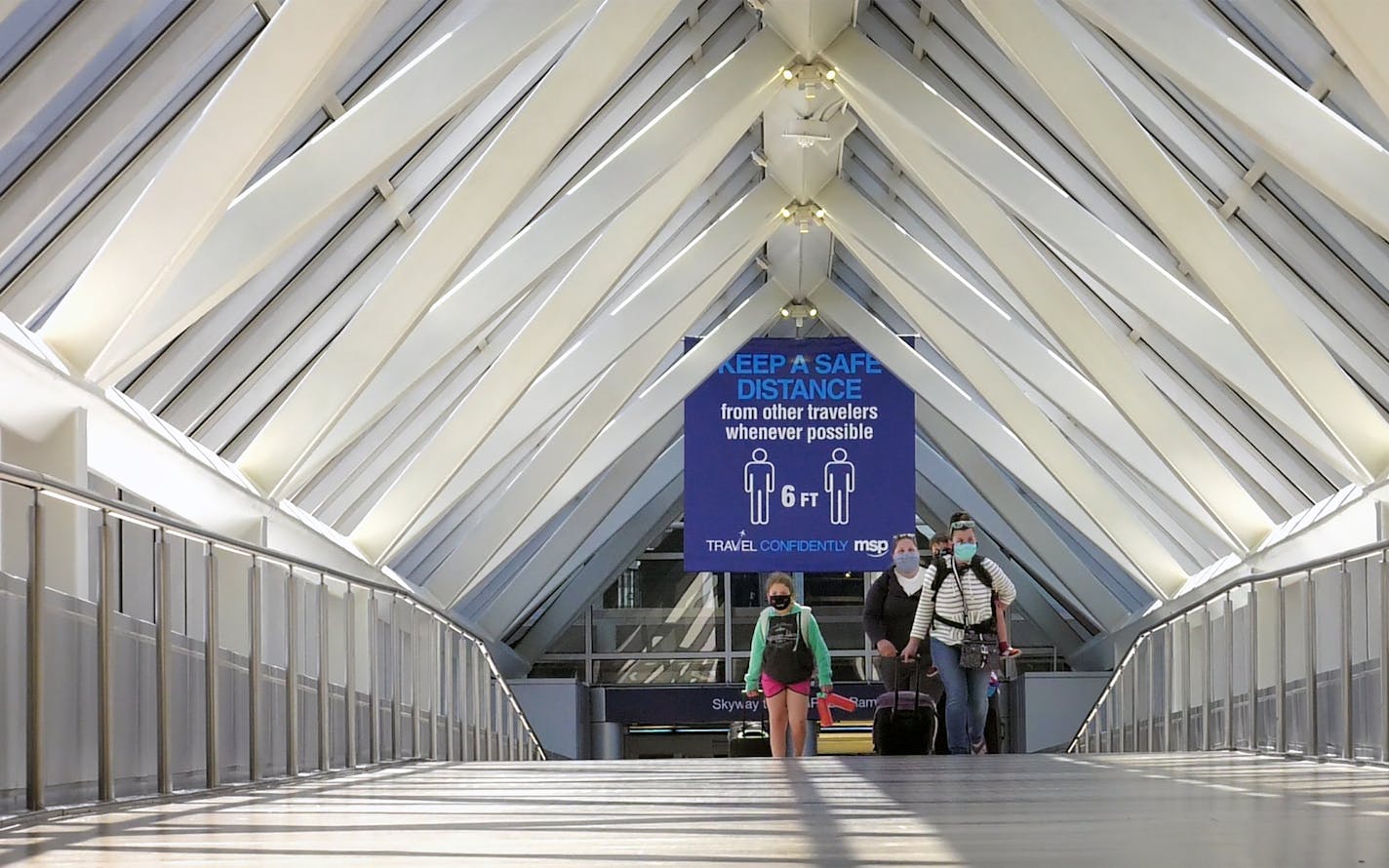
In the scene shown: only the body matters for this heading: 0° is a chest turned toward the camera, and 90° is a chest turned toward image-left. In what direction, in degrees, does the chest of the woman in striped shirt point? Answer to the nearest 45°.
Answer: approximately 0°

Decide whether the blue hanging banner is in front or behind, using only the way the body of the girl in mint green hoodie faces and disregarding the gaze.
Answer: behind

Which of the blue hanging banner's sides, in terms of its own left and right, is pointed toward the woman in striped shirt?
front

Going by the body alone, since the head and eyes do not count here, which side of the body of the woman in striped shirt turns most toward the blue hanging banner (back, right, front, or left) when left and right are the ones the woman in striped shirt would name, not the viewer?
back

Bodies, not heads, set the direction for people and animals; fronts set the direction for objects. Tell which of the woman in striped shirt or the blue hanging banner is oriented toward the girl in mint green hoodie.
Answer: the blue hanging banner

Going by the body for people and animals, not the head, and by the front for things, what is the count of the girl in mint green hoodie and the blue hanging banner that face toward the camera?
2

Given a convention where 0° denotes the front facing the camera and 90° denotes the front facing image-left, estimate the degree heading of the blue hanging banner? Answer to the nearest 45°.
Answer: approximately 0°

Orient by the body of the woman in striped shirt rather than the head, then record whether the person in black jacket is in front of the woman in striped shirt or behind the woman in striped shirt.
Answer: behind
